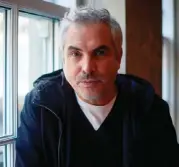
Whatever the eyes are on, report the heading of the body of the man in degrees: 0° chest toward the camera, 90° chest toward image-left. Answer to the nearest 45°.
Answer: approximately 0°
